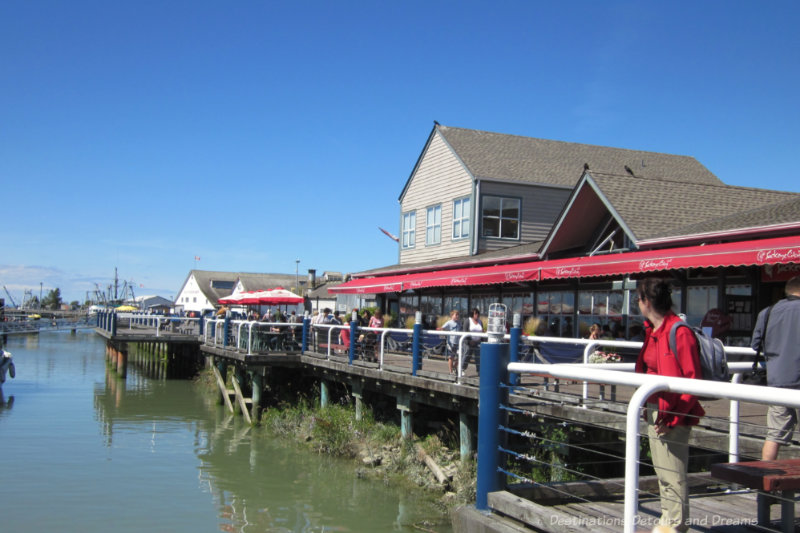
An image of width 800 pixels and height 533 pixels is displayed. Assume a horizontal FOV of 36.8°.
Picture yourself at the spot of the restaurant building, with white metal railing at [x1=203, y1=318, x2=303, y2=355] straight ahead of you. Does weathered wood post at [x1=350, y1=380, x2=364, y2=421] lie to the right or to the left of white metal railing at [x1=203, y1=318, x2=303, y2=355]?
left

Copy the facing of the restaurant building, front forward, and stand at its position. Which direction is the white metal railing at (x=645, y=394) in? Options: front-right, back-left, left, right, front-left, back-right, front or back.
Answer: front-left

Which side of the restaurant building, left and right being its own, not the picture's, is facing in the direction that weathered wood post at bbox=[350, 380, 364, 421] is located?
front

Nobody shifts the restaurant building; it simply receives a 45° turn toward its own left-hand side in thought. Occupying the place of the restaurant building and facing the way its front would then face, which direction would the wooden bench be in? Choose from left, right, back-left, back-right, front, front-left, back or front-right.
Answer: front

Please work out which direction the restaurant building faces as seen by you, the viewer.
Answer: facing the viewer and to the left of the viewer

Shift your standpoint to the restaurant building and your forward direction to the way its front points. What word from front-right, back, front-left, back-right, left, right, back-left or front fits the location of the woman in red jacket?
front-left

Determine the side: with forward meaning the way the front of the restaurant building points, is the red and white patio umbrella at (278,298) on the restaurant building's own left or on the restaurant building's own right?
on the restaurant building's own right
